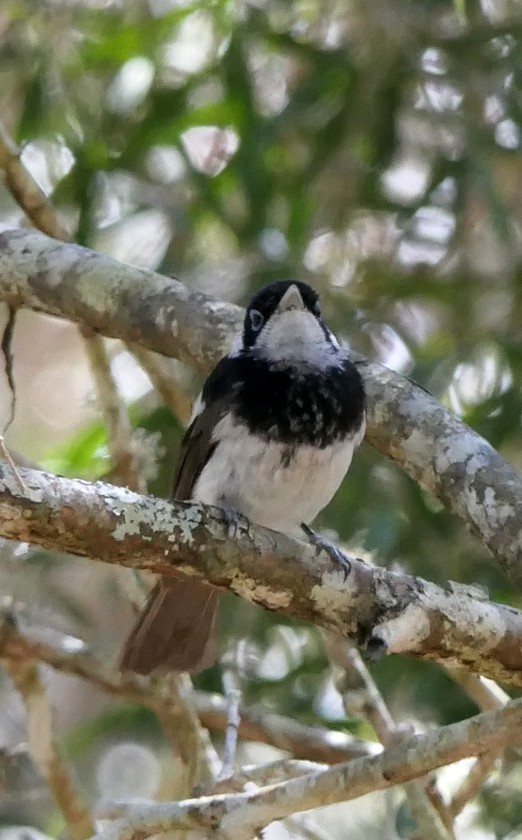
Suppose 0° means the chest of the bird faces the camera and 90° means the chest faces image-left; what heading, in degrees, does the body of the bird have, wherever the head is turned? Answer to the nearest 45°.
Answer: approximately 315°
